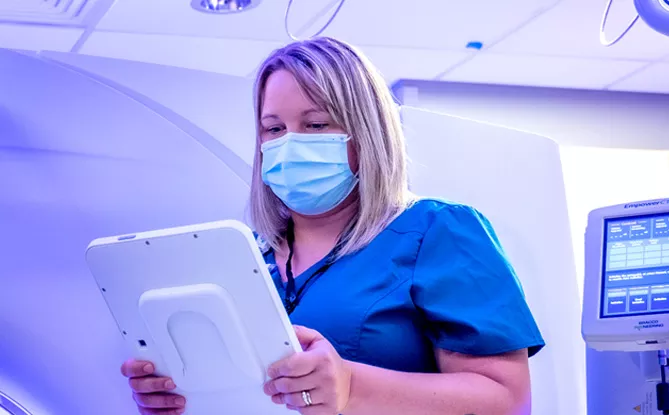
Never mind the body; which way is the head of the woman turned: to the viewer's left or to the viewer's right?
to the viewer's left

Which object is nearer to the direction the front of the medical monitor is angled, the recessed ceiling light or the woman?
the woman

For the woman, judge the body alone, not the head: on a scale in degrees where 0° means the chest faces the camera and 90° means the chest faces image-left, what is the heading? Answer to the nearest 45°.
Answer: approximately 45°

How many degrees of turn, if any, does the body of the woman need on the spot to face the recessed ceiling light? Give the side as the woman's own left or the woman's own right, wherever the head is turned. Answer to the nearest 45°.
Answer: approximately 135° to the woman's own right

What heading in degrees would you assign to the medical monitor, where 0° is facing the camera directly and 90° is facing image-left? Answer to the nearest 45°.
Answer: approximately 0°

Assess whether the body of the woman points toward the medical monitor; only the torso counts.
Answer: no

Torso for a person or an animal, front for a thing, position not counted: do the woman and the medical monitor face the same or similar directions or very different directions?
same or similar directions

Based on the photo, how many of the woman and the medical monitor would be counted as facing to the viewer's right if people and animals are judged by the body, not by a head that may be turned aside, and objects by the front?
0

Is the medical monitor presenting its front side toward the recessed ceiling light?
no
